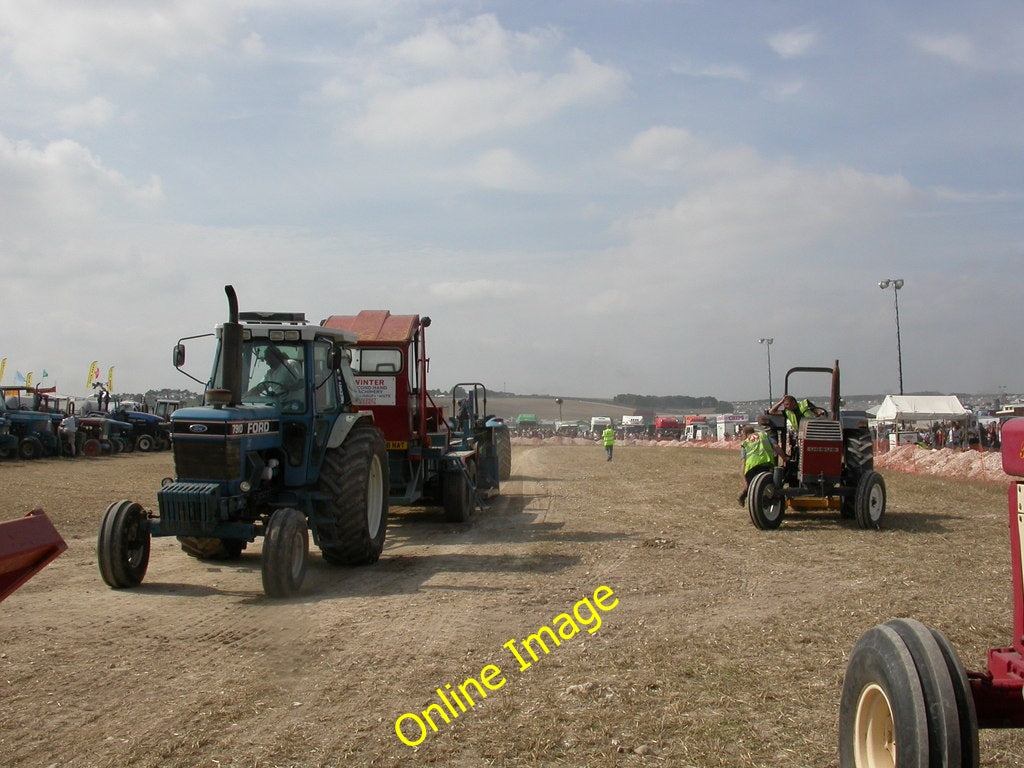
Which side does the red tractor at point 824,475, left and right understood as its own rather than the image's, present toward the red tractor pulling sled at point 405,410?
right

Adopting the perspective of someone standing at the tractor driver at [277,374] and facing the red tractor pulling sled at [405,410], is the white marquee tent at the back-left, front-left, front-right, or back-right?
front-right

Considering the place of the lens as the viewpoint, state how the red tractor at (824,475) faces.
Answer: facing the viewer

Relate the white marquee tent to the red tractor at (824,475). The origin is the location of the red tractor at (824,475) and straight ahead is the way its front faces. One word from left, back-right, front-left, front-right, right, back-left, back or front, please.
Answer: back

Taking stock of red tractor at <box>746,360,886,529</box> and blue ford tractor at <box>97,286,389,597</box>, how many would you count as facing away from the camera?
0

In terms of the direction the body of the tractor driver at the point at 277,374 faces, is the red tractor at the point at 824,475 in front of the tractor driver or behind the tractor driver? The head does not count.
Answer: behind

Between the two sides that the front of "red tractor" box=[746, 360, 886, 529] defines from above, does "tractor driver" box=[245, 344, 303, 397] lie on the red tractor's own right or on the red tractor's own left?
on the red tractor's own right

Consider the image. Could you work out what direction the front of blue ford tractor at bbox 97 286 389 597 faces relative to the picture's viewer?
facing the viewer and to the left of the viewer

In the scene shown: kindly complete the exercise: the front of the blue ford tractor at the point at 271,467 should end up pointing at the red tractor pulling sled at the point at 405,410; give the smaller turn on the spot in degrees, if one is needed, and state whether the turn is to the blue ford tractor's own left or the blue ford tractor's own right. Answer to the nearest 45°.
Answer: approximately 180°

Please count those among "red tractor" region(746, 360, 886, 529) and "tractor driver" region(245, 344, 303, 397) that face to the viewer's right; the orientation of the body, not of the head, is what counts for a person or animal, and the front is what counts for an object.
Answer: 0
